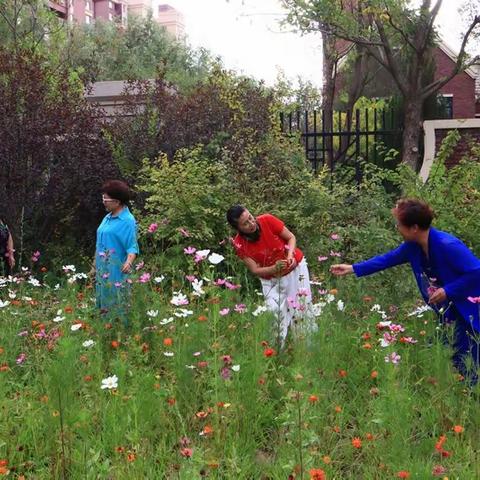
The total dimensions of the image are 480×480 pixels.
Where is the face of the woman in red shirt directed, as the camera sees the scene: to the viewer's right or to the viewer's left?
to the viewer's right

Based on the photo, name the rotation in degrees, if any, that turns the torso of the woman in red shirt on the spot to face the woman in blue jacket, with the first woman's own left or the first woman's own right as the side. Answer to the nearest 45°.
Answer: approximately 45° to the first woman's own left

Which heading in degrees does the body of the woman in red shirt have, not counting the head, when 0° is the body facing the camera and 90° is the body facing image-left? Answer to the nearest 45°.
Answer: approximately 0°

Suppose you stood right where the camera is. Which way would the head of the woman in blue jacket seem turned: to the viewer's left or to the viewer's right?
to the viewer's left
